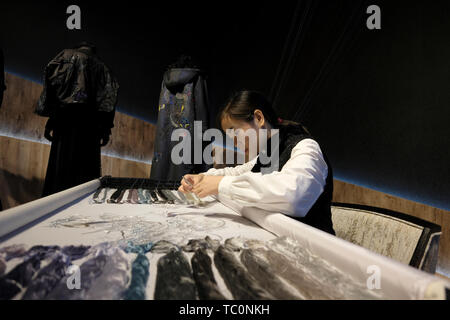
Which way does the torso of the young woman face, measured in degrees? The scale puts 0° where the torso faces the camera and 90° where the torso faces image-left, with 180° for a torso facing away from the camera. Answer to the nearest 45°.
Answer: approximately 90°

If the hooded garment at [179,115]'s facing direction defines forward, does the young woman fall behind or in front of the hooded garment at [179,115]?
behind

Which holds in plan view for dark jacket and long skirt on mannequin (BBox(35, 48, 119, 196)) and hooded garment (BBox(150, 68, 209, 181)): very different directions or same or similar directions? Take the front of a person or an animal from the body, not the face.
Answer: same or similar directions

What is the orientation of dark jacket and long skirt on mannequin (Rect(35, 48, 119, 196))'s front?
away from the camera

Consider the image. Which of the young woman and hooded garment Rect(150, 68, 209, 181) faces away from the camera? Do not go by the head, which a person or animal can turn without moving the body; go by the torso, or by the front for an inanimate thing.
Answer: the hooded garment

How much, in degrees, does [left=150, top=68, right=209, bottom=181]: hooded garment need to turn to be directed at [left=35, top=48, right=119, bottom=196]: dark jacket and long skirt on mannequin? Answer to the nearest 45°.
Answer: approximately 135° to its left

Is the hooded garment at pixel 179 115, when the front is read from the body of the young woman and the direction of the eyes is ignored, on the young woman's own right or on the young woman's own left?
on the young woman's own right
